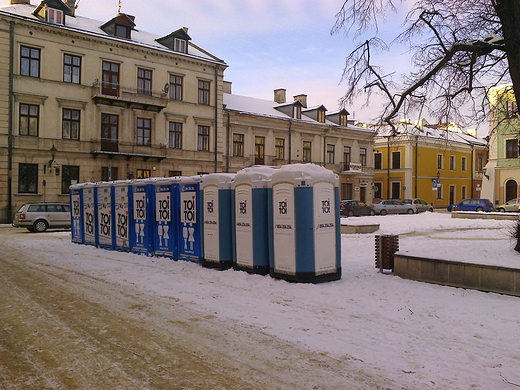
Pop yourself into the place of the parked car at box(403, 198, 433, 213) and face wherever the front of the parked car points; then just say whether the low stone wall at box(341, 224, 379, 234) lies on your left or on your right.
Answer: on your right

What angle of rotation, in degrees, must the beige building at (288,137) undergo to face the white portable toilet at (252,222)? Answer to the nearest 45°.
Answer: approximately 45° to its right

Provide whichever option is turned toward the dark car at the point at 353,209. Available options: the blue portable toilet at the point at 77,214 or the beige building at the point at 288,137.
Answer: the beige building

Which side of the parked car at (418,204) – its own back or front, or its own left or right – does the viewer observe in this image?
right

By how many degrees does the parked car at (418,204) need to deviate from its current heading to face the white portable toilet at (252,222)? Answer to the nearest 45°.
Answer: approximately 90° to its right

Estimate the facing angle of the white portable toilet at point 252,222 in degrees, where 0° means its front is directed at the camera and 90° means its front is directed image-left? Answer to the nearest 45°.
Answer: approximately 45°

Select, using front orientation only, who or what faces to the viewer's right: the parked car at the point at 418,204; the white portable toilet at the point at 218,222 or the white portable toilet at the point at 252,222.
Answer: the parked car
